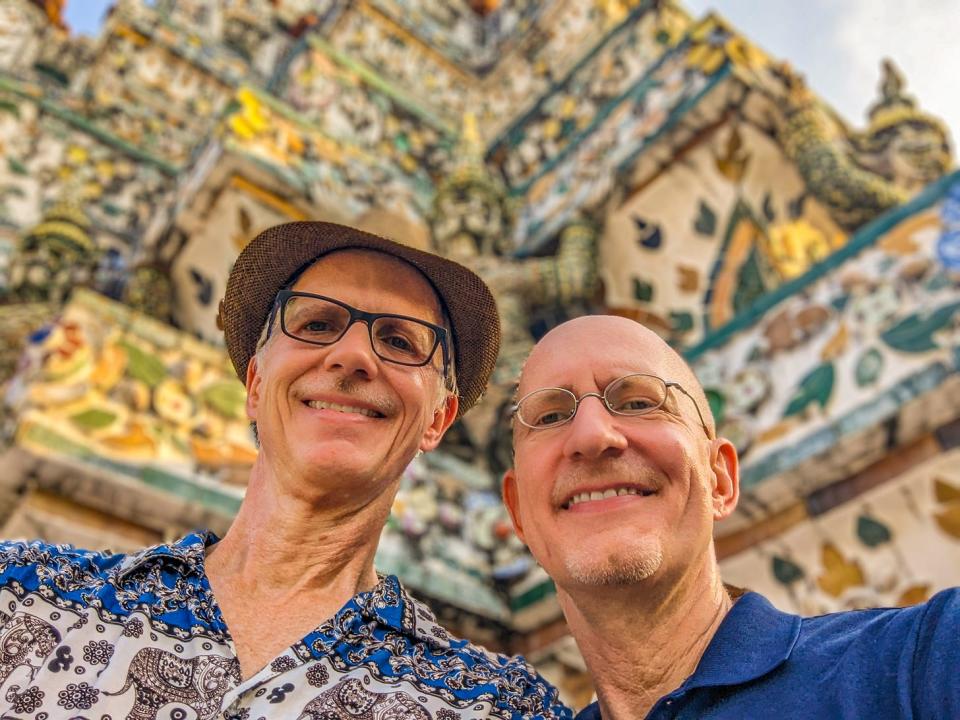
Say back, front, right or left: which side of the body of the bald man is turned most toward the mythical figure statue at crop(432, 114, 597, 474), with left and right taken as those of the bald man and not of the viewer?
back

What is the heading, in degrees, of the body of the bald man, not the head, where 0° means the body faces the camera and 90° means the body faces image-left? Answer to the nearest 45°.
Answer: approximately 0°

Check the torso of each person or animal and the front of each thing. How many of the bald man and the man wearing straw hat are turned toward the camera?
2

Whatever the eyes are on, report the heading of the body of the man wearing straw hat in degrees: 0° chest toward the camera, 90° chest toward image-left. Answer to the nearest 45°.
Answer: approximately 0°

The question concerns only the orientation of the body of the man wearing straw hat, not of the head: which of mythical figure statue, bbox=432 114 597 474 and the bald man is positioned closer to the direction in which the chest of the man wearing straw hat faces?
the bald man

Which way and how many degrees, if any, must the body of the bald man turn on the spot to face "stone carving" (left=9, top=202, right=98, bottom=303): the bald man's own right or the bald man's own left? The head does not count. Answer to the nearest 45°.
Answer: approximately 135° to the bald man's own right
